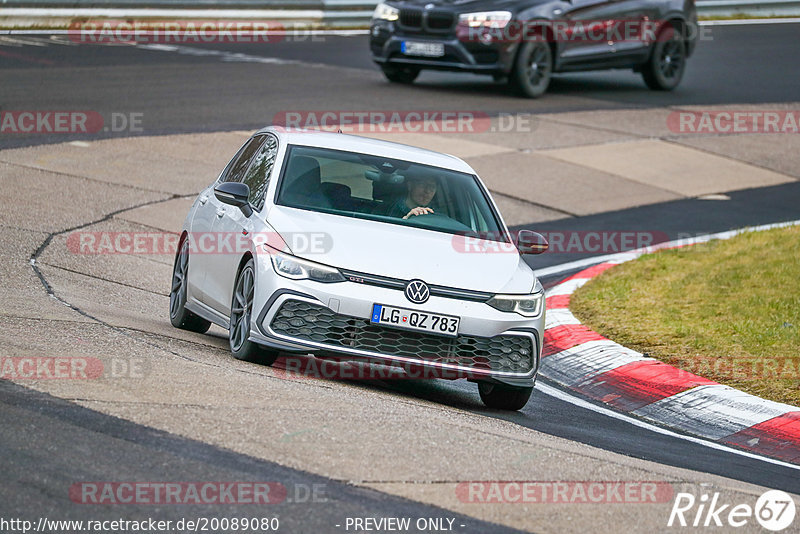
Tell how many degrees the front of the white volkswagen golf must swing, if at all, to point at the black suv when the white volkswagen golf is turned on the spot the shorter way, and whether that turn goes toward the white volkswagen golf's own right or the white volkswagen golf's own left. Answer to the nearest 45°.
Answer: approximately 135° to the white volkswagen golf's own left

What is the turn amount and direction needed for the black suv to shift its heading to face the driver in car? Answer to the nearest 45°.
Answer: approximately 45° to its left

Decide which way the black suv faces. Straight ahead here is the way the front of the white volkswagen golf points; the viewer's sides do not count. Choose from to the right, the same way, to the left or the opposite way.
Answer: to the right

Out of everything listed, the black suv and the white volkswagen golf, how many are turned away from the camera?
0

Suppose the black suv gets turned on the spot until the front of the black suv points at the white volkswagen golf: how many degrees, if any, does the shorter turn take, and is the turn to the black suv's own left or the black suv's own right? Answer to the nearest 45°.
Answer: approximately 45° to the black suv's own left

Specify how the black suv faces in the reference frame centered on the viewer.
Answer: facing the viewer and to the left of the viewer
